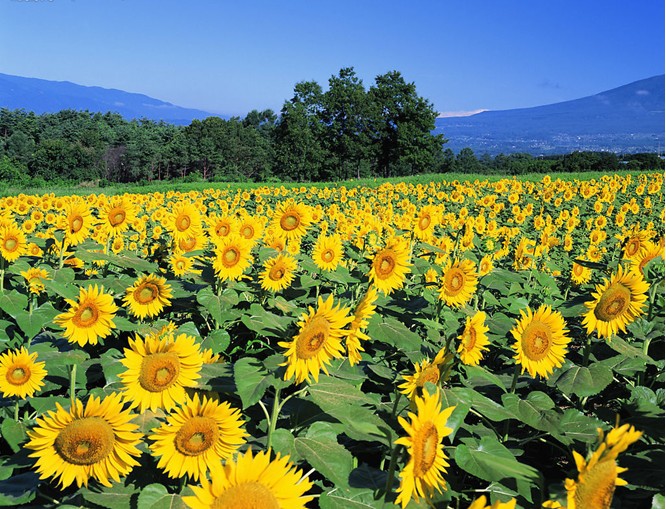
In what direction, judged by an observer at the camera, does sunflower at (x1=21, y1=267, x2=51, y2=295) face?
facing the viewer

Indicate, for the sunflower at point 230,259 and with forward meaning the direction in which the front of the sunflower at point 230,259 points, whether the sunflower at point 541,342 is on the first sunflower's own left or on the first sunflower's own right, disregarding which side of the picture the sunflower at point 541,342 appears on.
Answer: on the first sunflower's own left

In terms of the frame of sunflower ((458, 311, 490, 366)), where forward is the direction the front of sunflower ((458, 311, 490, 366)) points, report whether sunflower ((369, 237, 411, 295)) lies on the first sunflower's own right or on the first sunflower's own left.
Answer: on the first sunflower's own right

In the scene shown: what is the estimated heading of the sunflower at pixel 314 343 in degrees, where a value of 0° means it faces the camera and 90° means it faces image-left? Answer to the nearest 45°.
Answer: approximately 45°

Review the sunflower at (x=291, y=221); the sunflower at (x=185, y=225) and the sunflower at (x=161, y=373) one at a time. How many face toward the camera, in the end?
3

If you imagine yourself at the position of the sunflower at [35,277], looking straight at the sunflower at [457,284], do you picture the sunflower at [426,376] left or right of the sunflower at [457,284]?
right

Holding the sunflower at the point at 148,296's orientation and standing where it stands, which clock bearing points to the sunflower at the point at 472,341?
the sunflower at the point at 472,341 is roughly at 10 o'clock from the sunflower at the point at 148,296.

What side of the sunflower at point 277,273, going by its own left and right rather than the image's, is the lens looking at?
front

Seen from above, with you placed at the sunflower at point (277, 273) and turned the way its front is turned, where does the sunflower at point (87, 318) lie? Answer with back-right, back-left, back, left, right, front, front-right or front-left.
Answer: front-right

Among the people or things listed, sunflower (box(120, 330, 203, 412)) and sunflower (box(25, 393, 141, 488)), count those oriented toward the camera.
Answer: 2
